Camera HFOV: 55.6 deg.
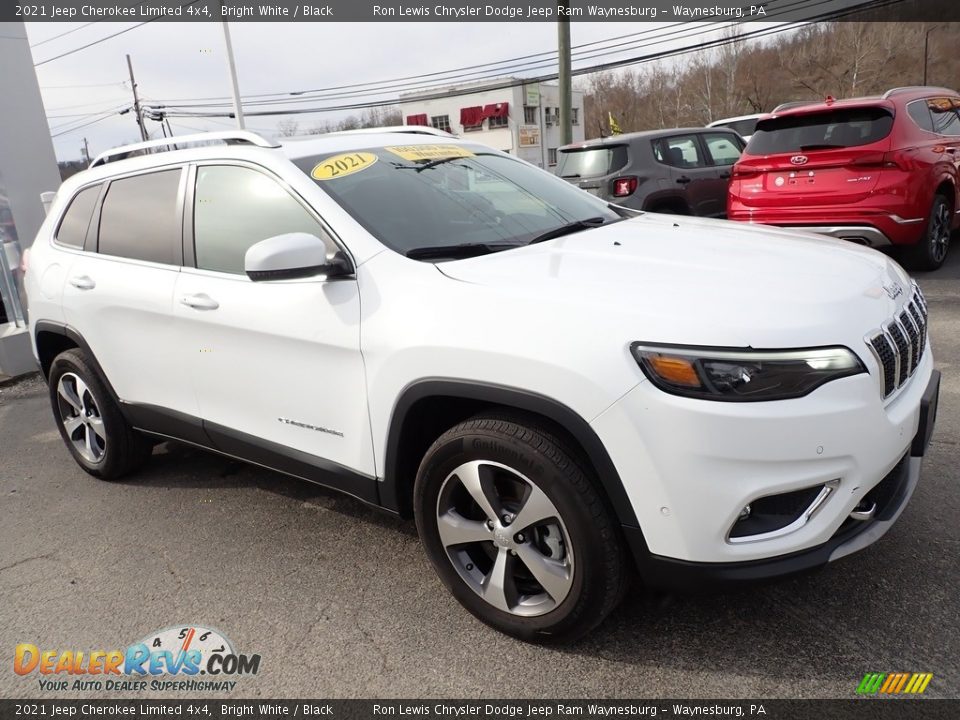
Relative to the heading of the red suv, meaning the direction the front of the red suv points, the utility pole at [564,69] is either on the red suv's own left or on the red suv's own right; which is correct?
on the red suv's own left

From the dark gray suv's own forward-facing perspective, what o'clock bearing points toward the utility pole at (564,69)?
The utility pole is roughly at 10 o'clock from the dark gray suv.

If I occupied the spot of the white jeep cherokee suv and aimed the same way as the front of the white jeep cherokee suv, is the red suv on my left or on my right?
on my left

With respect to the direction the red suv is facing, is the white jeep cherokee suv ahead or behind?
behind

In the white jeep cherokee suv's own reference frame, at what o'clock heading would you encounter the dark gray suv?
The dark gray suv is roughly at 8 o'clock from the white jeep cherokee suv.

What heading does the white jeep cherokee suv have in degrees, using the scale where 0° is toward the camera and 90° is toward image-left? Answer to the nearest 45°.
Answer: approximately 315°

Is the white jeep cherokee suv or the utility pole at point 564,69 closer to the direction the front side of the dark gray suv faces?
the utility pole

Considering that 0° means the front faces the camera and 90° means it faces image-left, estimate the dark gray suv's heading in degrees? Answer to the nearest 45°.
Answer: approximately 225°

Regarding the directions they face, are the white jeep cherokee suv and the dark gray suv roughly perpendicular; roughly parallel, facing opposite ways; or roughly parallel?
roughly perpendicular

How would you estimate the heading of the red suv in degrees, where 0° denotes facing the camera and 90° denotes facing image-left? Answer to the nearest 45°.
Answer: approximately 225°

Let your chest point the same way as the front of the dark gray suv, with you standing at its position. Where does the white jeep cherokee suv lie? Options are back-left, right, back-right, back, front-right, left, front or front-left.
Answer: back-right
